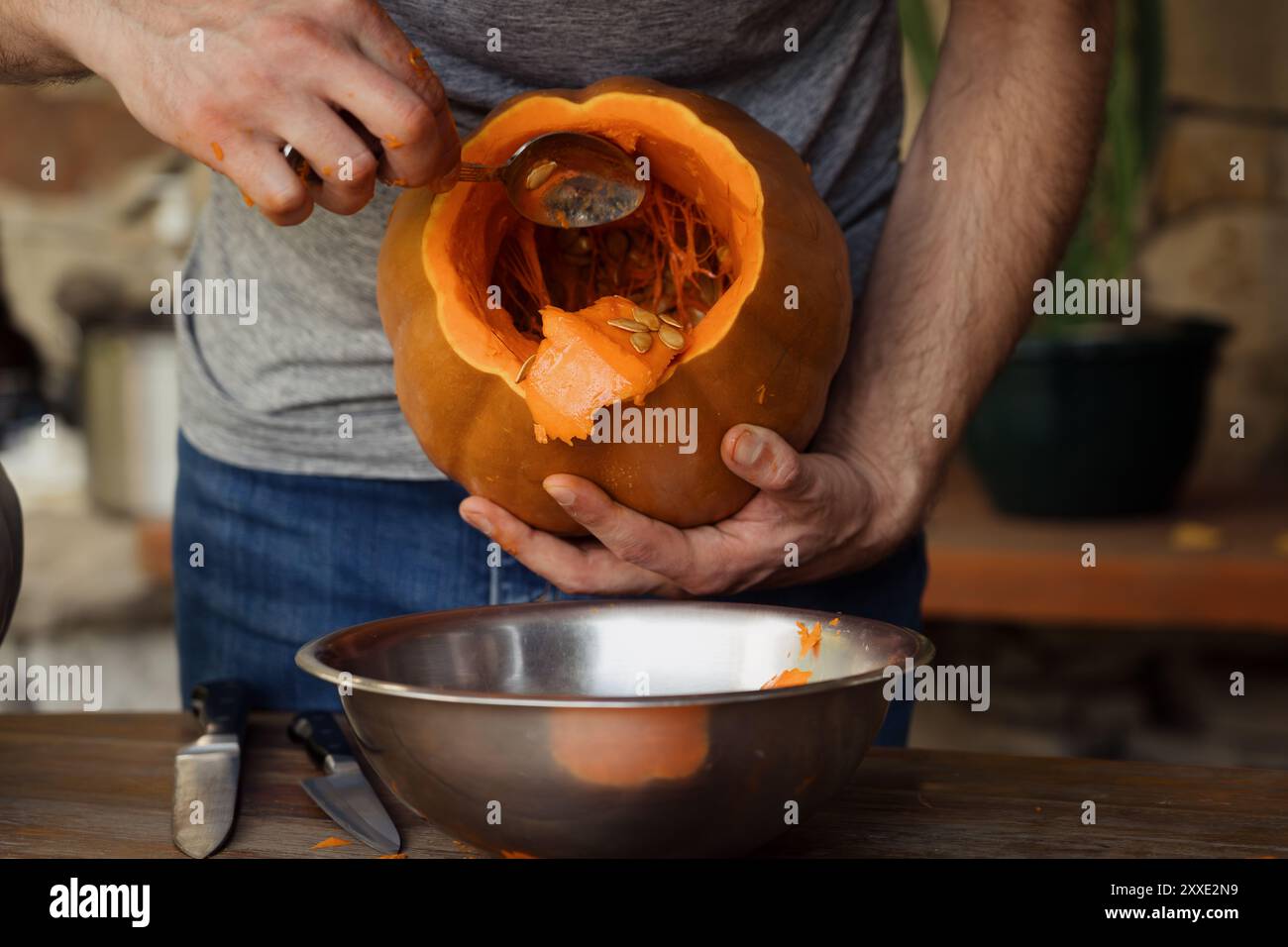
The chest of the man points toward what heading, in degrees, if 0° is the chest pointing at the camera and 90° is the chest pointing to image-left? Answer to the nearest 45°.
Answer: approximately 0°

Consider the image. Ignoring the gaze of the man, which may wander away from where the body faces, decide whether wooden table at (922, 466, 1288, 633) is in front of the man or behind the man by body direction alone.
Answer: behind

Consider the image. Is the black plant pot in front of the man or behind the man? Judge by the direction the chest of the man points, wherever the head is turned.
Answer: behind
